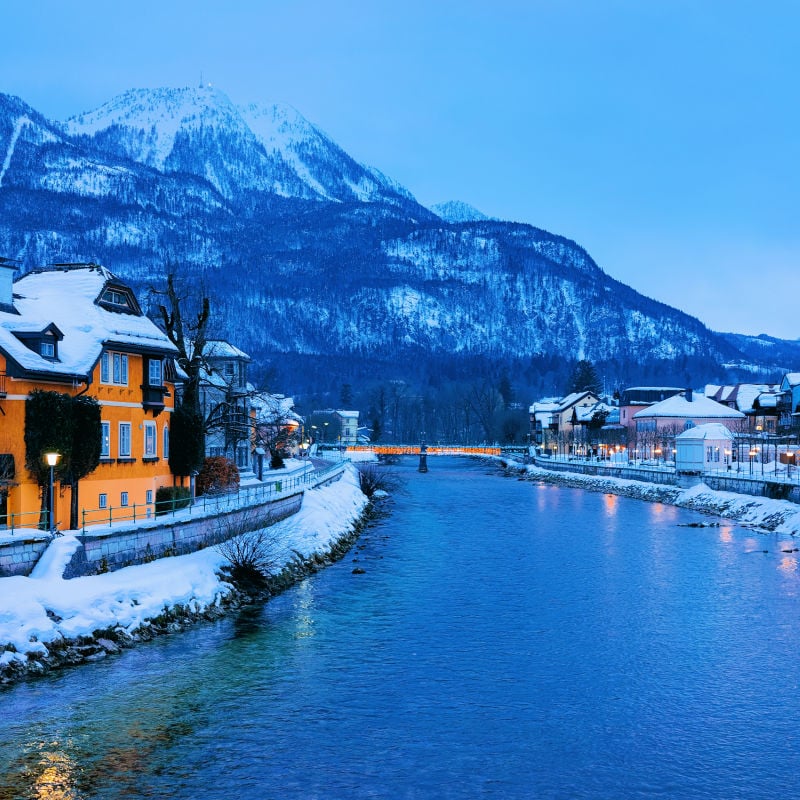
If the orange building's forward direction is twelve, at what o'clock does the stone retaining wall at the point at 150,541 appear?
The stone retaining wall is roughly at 1 o'clock from the orange building.

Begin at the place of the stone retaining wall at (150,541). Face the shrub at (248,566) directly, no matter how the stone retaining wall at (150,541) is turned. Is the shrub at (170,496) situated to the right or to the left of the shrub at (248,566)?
left

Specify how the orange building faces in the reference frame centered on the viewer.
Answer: facing the viewer and to the right of the viewer

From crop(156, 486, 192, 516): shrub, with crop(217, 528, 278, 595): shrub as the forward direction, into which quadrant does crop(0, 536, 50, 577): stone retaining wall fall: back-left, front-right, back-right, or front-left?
front-right

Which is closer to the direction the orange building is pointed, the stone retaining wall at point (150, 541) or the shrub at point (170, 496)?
the stone retaining wall

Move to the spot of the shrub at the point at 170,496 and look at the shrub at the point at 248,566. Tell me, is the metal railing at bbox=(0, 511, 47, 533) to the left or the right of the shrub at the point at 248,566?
right

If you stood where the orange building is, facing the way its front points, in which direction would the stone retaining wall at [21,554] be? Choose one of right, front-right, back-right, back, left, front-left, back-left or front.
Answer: front-right
